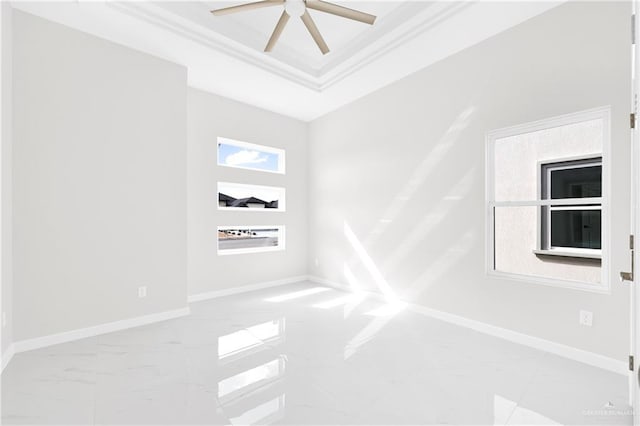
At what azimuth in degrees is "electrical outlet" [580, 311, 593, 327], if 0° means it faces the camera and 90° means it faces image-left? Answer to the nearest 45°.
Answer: approximately 0°

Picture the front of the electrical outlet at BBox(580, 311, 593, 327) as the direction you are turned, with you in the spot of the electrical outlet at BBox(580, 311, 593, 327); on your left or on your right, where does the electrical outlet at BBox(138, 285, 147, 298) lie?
on your right
